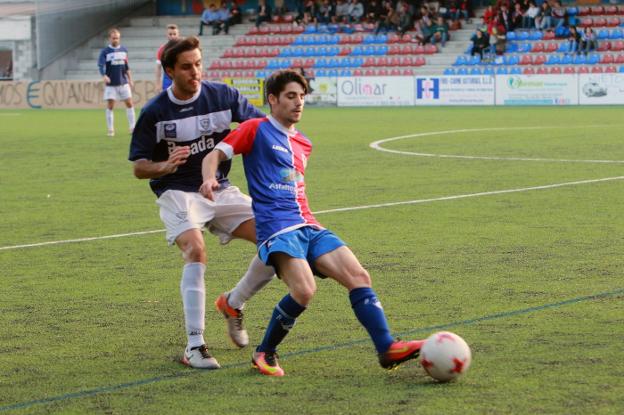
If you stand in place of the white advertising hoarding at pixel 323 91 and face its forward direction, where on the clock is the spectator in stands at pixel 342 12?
The spectator in stands is roughly at 6 o'clock from the white advertising hoarding.

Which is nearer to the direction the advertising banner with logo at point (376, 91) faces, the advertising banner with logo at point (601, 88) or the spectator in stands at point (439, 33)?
the advertising banner with logo

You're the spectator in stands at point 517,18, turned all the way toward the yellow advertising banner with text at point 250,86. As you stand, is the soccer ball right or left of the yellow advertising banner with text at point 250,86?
left

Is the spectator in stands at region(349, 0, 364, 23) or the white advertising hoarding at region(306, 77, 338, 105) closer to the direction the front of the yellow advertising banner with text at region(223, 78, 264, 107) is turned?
the white advertising hoarding

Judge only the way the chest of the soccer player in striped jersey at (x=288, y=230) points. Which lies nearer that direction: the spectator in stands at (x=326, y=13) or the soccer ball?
the soccer ball

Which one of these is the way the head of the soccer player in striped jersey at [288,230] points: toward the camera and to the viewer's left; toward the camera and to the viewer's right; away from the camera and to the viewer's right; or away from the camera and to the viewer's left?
toward the camera and to the viewer's right
